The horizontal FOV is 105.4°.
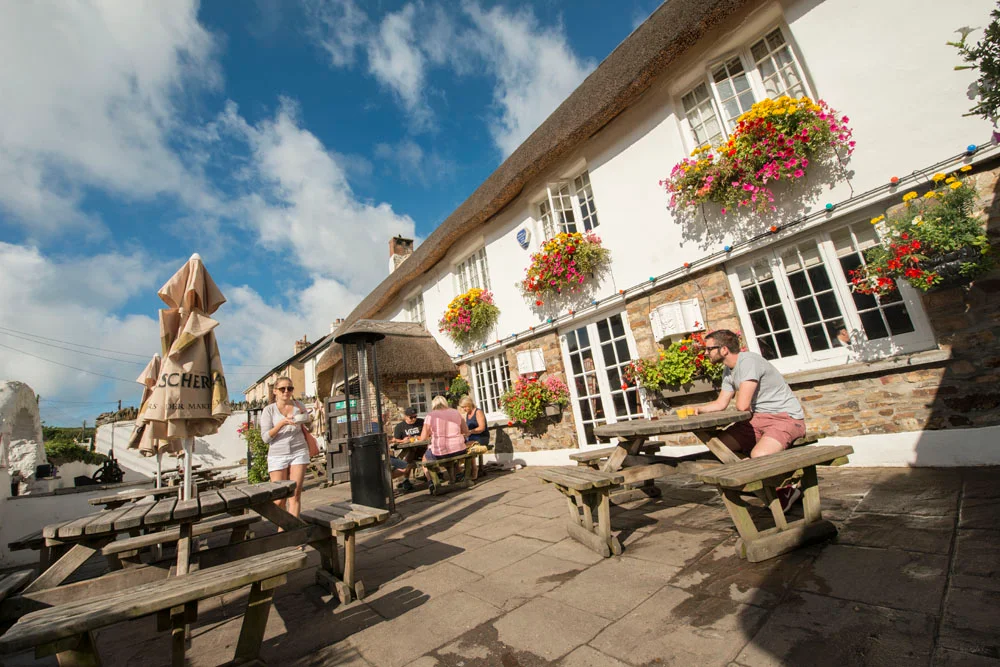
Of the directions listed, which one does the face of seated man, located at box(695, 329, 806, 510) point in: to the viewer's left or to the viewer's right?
to the viewer's left

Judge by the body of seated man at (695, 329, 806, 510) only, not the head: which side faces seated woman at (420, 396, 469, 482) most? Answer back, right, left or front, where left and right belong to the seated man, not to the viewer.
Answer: front

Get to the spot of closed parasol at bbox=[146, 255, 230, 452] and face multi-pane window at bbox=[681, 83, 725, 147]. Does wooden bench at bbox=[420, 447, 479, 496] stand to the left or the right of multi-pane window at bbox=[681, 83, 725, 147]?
left

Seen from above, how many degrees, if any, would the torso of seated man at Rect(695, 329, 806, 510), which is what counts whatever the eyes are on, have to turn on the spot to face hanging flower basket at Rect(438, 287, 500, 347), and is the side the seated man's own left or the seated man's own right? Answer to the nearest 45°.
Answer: approximately 45° to the seated man's own right

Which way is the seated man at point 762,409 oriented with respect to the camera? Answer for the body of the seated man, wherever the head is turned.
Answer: to the viewer's left

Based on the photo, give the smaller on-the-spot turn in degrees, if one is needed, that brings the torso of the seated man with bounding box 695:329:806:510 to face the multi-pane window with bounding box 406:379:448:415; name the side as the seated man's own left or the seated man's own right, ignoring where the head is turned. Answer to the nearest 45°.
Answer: approximately 45° to the seated man's own right

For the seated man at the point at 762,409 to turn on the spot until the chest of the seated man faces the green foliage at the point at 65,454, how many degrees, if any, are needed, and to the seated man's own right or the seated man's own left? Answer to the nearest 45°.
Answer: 0° — they already face it

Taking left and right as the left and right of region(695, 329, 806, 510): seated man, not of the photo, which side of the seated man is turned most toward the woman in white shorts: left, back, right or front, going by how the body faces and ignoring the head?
front

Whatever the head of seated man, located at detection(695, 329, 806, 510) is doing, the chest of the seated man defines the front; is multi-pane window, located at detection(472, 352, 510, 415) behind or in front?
in front
